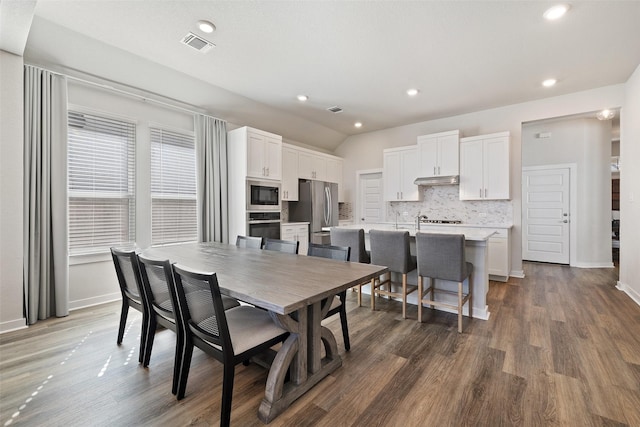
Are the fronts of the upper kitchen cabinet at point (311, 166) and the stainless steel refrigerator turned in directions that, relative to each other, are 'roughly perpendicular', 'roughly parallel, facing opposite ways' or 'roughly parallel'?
roughly parallel

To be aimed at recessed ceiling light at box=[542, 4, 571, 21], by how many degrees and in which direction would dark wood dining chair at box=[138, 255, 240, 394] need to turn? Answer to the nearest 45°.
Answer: approximately 45° to its right

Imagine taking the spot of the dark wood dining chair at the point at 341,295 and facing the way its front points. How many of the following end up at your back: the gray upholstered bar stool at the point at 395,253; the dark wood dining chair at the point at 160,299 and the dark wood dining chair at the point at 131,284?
1

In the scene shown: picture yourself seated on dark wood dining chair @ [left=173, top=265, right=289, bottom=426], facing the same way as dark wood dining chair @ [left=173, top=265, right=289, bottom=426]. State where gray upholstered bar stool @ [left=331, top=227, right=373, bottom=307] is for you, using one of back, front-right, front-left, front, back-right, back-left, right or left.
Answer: front

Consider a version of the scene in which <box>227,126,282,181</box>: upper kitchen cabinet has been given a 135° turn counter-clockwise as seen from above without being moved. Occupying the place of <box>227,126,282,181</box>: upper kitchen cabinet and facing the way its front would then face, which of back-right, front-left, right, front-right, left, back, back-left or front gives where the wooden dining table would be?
back

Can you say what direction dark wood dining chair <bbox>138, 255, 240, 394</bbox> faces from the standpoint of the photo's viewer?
facing away from the viewer and to the right of the viewer

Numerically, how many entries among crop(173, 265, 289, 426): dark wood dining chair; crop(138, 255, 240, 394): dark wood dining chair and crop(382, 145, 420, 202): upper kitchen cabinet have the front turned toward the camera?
1

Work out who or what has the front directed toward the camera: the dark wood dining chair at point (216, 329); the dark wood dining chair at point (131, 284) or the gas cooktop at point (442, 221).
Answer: the gas cooktop

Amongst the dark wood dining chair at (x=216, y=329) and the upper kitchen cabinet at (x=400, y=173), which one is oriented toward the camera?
the upper kitchen cabinet

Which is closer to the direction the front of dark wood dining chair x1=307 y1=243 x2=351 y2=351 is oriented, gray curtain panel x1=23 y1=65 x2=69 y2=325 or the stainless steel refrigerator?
the gray curtain panel

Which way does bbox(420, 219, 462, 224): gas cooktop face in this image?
toward the camera

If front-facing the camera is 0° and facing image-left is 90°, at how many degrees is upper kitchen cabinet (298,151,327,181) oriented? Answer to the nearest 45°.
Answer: approximately 315°

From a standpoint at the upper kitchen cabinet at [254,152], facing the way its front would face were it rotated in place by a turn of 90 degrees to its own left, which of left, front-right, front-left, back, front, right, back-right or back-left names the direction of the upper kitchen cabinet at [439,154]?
front-right

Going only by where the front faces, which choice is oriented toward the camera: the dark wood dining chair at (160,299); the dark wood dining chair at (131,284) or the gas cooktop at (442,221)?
the gas cooktop
